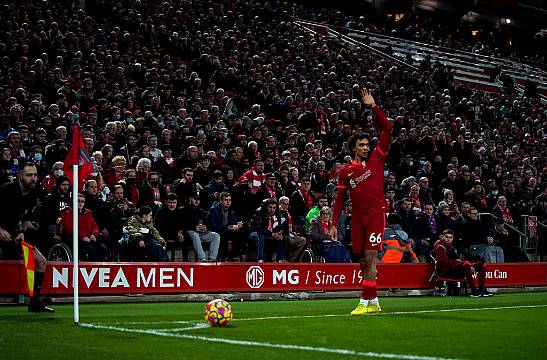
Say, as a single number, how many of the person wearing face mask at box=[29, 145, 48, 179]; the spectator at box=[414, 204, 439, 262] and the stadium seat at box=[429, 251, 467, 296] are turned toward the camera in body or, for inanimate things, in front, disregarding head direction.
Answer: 2

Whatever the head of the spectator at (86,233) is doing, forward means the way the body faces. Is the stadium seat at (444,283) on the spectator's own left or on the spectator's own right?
on the spectator's own left

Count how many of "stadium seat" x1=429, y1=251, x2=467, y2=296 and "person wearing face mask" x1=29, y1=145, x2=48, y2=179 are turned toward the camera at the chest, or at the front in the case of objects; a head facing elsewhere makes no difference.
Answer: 1

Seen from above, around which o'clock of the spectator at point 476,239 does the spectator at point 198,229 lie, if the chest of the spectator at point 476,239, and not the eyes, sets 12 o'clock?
the spectator at point 198,229 is roughly at 3 o'clock from the spectator at point 476,239.

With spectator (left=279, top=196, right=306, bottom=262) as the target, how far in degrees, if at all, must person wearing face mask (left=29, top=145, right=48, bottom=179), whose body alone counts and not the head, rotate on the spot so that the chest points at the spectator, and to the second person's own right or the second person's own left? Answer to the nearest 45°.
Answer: approximately 90° to the second person's own left

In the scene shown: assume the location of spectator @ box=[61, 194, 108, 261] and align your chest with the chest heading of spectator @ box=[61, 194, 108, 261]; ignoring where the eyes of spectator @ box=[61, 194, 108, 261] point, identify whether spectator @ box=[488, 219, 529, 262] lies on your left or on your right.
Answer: on your left

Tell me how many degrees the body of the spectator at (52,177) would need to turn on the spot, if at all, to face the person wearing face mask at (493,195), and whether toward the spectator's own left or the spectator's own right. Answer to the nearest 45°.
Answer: approximately 90° to the spectator's own left

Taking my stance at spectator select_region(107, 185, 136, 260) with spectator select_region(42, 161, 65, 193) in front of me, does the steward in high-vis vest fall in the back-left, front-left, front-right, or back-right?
back-right

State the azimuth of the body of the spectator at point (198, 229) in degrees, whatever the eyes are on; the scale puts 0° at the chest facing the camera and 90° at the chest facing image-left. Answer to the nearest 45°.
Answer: approximately 315°

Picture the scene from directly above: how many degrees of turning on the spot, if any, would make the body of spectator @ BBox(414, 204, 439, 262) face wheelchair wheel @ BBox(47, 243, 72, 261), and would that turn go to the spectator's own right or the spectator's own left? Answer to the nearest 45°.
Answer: approximately 45° to the spectator's own right

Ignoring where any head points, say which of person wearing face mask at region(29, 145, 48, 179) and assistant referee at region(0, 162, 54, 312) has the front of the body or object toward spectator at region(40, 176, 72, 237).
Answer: the person wearing face mask

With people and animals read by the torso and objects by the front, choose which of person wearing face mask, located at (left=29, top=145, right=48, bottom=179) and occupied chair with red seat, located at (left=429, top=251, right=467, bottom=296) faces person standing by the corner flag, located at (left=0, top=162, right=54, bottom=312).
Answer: the person wearing face mask

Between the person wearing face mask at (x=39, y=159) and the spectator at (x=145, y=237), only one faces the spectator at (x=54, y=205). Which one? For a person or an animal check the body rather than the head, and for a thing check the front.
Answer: the person wearing face mask
